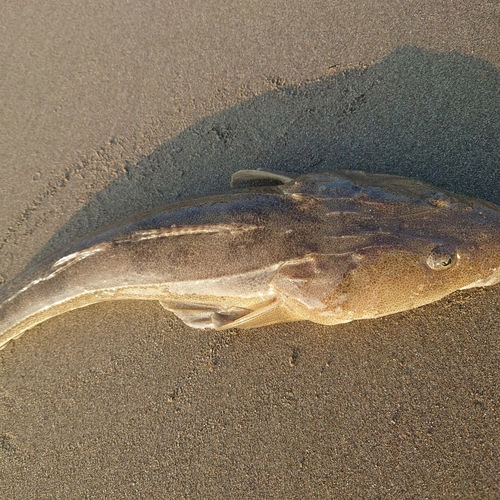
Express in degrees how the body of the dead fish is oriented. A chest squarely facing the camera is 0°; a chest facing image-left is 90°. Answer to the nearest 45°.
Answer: approximately 270°
